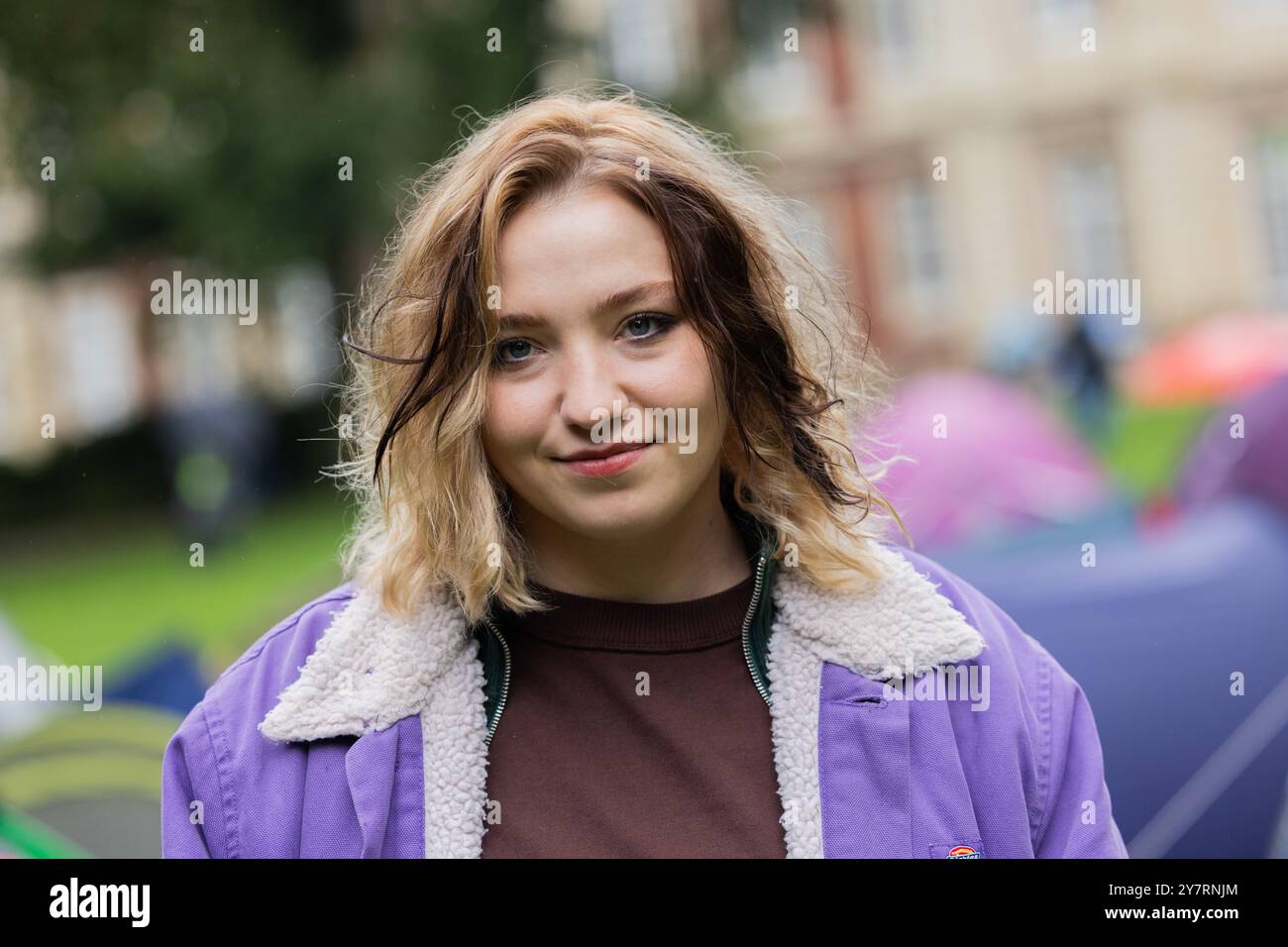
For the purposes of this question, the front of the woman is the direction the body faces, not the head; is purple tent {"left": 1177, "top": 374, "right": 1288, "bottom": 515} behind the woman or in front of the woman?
behind

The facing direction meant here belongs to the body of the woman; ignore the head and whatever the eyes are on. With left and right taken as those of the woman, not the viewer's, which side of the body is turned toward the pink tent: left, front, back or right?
back

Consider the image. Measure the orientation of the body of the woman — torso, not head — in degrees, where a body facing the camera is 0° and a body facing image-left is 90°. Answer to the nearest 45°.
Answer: approximately 0°
